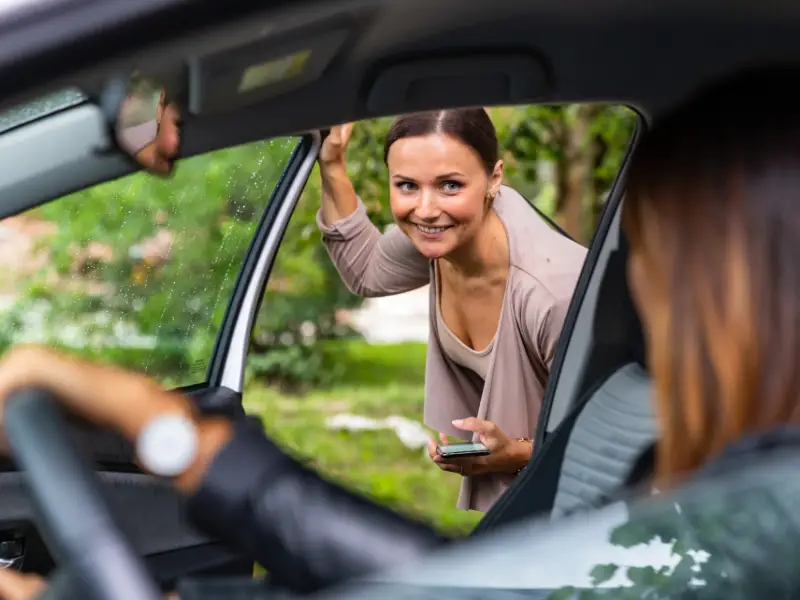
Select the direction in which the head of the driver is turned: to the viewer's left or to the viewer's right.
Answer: to the viewer's left

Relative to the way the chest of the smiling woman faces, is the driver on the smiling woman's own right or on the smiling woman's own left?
on the smiling woman's own left

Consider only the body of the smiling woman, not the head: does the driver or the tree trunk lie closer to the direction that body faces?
the driver

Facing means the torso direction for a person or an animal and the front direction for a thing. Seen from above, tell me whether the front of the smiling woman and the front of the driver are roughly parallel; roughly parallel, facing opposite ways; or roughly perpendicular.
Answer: roughly perpendicular

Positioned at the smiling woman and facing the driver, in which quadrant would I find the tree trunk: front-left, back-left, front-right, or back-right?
back-left

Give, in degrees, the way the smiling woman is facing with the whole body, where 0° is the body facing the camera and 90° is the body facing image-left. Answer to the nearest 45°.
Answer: approximately 45°

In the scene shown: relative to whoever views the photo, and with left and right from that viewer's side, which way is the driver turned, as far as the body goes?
facing away from the viewer and to the left of the viewer

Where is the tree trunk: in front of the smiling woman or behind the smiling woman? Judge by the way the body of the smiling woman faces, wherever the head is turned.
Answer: behind
